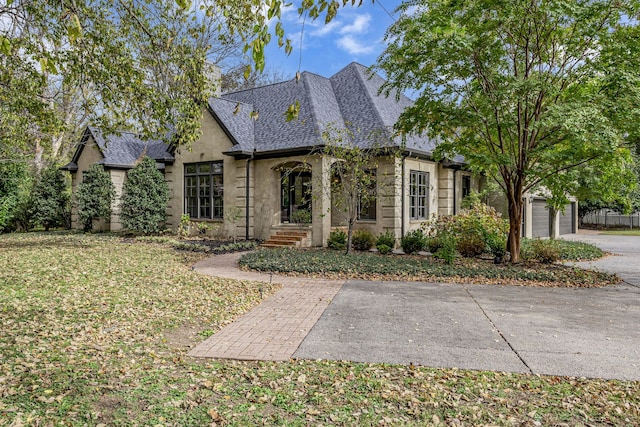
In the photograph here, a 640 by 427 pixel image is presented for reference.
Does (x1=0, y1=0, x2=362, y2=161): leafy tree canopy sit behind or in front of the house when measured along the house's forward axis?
in front

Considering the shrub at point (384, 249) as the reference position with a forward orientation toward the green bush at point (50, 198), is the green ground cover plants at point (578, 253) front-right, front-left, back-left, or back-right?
back-right

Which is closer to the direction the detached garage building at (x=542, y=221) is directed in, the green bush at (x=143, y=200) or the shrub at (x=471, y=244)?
the shrub

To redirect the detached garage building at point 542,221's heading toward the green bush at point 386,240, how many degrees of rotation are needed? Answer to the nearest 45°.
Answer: approximately 45° to its right

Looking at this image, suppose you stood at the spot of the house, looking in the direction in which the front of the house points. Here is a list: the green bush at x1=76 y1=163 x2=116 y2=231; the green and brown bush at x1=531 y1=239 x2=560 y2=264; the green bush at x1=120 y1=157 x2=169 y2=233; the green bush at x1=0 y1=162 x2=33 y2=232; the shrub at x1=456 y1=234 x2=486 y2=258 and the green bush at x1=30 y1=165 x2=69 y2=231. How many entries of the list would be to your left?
2

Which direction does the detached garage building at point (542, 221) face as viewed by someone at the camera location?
facing the viewer and to the right of the viewer

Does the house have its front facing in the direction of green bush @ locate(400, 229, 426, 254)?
no

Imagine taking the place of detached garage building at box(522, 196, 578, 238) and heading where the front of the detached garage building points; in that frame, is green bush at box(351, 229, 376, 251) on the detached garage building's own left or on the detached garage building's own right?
on the detached garage building's own right

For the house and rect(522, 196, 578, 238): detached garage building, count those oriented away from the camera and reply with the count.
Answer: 0

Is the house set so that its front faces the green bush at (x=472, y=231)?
no

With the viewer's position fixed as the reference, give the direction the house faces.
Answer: facing the viewer and to the left of the viewer

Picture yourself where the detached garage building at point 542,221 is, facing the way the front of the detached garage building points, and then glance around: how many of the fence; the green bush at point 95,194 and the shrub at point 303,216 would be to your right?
2

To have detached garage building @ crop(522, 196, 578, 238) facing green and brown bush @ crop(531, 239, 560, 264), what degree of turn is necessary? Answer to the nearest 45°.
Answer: approximately 45° to its right

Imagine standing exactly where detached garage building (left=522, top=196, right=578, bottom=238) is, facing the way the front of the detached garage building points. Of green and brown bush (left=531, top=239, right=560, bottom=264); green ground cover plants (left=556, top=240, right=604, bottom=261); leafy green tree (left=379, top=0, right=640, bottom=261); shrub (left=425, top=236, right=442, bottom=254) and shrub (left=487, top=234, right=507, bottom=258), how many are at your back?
0

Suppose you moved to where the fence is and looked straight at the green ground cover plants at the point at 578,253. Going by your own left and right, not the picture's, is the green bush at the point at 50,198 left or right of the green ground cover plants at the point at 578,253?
right

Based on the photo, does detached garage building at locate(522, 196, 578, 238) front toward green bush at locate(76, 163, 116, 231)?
no

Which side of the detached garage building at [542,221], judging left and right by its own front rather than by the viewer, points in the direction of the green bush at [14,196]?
right

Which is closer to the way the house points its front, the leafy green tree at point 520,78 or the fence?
the leafy green tree

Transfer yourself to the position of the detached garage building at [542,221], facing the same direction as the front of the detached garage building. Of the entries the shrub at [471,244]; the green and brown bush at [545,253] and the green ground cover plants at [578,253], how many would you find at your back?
0

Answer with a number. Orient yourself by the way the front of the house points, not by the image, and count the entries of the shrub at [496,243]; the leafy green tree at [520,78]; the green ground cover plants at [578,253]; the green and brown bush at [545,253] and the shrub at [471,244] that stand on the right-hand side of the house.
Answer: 0

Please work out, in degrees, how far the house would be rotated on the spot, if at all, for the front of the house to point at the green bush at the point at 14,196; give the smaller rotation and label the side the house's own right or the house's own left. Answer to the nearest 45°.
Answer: approximately 45° to the house's own right

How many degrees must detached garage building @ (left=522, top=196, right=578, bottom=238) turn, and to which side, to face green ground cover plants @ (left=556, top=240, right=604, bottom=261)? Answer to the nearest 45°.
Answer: approximately 45° to its right
